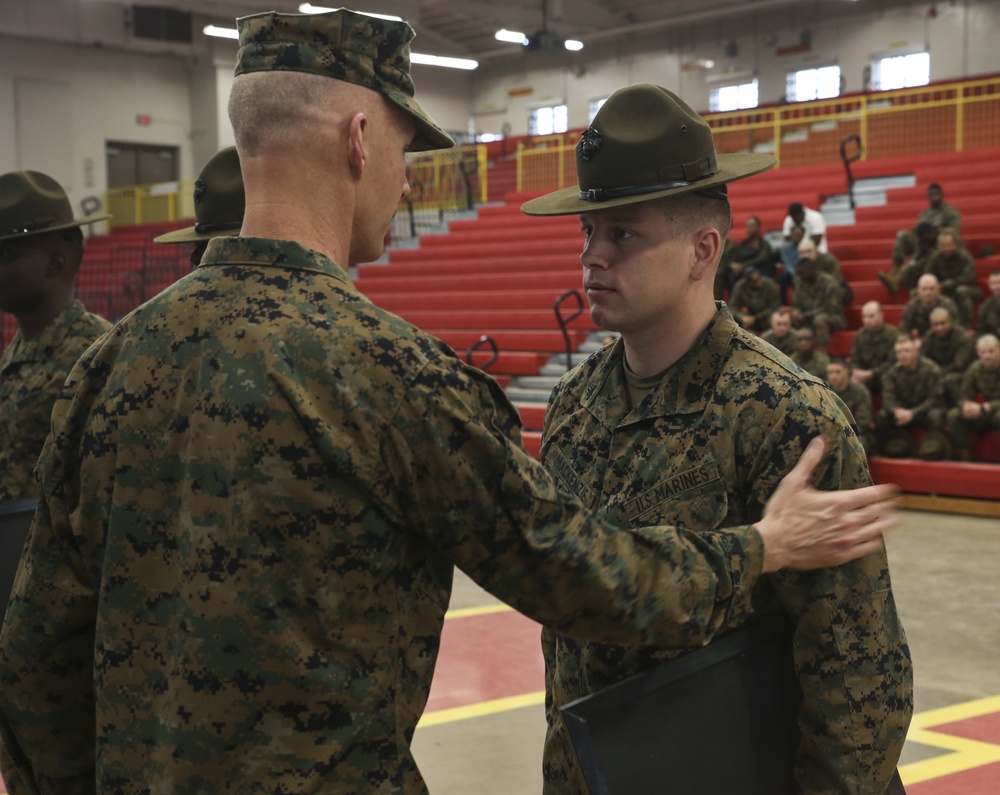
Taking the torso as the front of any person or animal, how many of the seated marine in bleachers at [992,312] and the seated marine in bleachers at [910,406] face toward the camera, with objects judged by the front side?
2

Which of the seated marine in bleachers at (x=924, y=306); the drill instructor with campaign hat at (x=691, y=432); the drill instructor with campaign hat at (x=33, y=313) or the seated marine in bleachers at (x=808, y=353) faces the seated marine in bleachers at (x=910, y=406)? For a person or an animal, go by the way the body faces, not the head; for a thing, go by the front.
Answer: the seated marine in bleachers at (x=924, y=306)

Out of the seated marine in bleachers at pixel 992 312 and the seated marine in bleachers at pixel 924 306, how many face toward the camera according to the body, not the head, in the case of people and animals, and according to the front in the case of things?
2

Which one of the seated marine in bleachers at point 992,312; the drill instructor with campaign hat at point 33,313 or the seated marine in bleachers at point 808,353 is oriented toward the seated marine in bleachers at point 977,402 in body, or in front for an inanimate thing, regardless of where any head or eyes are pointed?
the seated marine in bleachers at point 992,312

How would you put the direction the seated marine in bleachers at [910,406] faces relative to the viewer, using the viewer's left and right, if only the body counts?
facing the viewer

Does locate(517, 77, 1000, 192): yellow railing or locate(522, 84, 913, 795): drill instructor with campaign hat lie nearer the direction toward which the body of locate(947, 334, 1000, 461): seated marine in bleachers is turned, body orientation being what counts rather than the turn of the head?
the drill instructor with campaign hat

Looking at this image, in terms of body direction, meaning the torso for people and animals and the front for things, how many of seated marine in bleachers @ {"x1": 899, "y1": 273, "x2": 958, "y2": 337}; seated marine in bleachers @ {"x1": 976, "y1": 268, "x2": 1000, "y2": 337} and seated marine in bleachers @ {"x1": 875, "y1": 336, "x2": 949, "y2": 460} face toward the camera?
3

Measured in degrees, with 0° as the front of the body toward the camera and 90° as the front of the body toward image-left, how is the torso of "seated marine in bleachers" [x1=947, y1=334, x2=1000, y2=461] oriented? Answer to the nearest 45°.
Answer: approximately 45°

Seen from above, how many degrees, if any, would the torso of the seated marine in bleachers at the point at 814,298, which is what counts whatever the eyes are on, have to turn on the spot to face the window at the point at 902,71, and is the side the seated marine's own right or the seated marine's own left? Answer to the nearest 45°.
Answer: approximately 135° to the seated marine's own right

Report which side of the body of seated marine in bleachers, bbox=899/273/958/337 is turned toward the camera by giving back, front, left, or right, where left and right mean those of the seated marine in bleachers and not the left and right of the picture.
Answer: front

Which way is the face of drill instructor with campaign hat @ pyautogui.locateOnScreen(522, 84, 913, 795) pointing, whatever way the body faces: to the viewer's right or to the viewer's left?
to the viewer's left

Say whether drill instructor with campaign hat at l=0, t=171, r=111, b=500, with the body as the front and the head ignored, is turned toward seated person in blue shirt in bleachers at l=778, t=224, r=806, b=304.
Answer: no

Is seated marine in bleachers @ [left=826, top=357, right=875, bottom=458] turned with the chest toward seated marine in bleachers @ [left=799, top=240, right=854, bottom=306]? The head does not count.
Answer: no

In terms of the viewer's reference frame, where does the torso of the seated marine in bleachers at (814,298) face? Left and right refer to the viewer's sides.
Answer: facing the viewer and to the left of the viewer

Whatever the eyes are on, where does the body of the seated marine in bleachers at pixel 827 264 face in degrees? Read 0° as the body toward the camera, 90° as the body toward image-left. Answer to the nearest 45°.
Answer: approximately 45°

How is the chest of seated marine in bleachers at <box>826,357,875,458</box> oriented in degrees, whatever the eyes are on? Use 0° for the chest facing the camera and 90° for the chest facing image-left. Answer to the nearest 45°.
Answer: approximately 45°

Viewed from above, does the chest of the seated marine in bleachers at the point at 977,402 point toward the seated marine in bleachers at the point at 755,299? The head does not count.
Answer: no

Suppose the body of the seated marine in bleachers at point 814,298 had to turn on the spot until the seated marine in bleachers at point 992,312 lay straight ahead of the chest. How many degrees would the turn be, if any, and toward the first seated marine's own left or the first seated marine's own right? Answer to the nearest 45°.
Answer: approximately 90° to the first seated marine's own left
